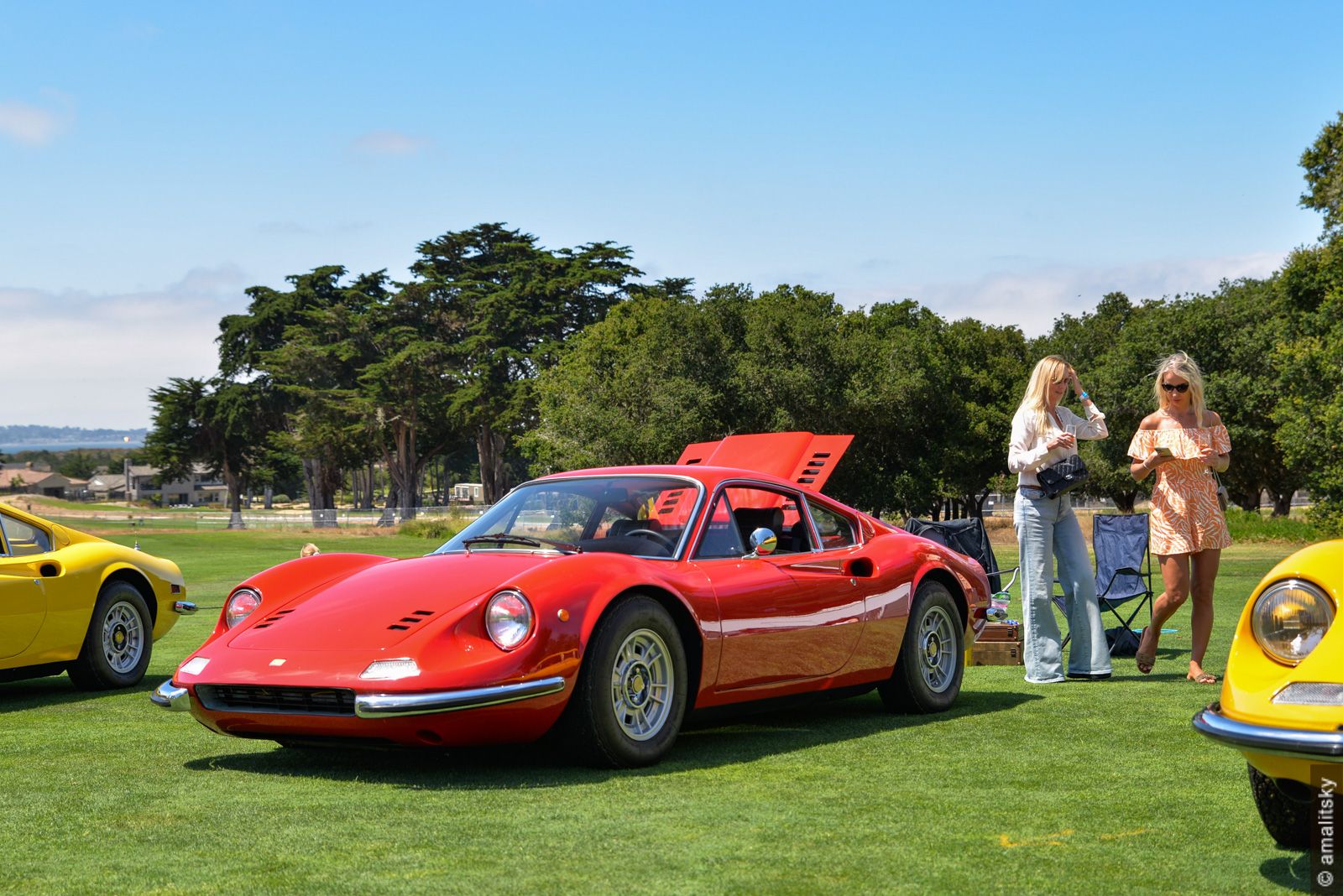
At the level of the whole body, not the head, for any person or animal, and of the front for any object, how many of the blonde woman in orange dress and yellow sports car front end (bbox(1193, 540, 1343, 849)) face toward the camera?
2

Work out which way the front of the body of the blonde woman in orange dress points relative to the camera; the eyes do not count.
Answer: toward the camera

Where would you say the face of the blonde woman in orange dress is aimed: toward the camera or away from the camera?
toward the camera

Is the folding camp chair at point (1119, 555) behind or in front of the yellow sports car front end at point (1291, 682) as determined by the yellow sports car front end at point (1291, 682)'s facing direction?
behind

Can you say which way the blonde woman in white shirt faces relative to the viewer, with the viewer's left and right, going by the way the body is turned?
facing the viewer and to the right of the viewer

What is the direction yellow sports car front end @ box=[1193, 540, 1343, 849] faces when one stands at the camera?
facing the viewer

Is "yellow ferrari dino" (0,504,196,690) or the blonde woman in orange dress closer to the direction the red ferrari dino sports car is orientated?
the yellow ferrari dino

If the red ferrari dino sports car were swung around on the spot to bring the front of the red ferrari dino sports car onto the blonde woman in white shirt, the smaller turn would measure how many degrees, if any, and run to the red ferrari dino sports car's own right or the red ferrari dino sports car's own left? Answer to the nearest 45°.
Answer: approximately 180°

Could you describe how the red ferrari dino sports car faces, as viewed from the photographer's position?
facing the viewer and to the left of the viewer

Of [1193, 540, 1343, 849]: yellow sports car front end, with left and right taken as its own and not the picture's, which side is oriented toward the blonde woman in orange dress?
back

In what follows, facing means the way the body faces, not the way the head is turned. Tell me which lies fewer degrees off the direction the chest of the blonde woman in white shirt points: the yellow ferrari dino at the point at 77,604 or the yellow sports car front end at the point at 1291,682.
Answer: the yellow sports car front end

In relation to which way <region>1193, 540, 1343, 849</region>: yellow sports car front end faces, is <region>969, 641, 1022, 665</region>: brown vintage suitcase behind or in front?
behind

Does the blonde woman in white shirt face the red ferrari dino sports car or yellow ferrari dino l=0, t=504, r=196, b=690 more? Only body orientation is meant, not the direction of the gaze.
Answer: the red ferrari dino sports car

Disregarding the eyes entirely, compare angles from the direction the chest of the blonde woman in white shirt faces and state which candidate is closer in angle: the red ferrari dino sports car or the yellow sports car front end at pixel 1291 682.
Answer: the yellow sports car front end

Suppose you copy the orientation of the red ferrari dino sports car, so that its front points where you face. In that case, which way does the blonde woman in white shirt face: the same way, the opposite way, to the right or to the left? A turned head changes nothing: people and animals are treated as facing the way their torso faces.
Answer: to the left
